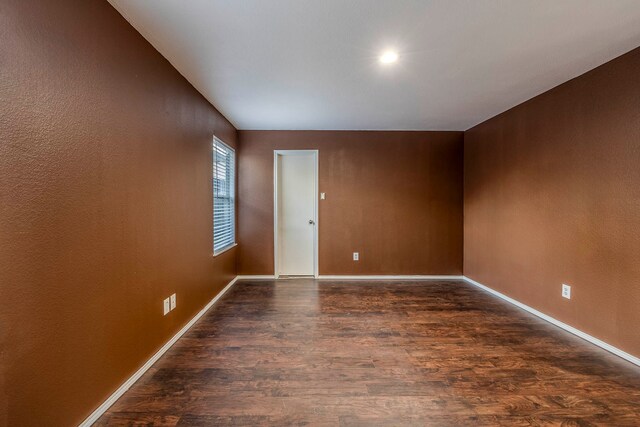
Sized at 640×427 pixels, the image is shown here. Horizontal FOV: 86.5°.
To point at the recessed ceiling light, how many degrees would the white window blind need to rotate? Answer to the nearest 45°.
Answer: approximately 45° to its right

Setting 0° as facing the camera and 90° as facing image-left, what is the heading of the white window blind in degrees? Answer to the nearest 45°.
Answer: approximately 270°

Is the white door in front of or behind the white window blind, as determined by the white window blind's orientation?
in front

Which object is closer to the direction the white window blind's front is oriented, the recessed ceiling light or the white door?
the white door
